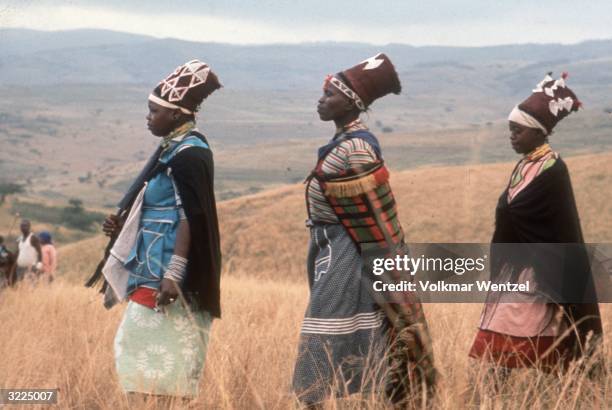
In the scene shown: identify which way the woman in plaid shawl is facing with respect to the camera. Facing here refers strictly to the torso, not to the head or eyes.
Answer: to the viewer's left

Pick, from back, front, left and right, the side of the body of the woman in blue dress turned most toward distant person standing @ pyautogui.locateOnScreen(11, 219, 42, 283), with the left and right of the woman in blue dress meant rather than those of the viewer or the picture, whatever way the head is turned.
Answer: right

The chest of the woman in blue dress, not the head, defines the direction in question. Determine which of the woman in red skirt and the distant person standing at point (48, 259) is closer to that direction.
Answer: the distant person standing

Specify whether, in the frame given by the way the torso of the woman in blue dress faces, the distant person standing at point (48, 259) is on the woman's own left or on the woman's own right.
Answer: on the woman's own right

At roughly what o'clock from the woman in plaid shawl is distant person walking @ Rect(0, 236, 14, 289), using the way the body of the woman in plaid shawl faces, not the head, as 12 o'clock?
The distant person walking is roughly at 2 o'clock from the woman in plaid shawl.

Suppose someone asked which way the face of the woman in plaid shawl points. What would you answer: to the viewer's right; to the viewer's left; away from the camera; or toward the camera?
to the viewer's left

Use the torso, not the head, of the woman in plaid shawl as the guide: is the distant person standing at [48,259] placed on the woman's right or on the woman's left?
on the woman's right

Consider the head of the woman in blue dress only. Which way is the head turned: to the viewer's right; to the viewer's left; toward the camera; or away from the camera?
to the viewer's left

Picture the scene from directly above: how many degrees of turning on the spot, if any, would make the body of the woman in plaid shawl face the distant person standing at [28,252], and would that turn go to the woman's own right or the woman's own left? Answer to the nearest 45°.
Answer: approximately 45° to the woman's own right

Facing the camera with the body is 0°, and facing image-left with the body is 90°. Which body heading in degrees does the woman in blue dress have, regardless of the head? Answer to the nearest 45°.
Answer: approximately 90°
